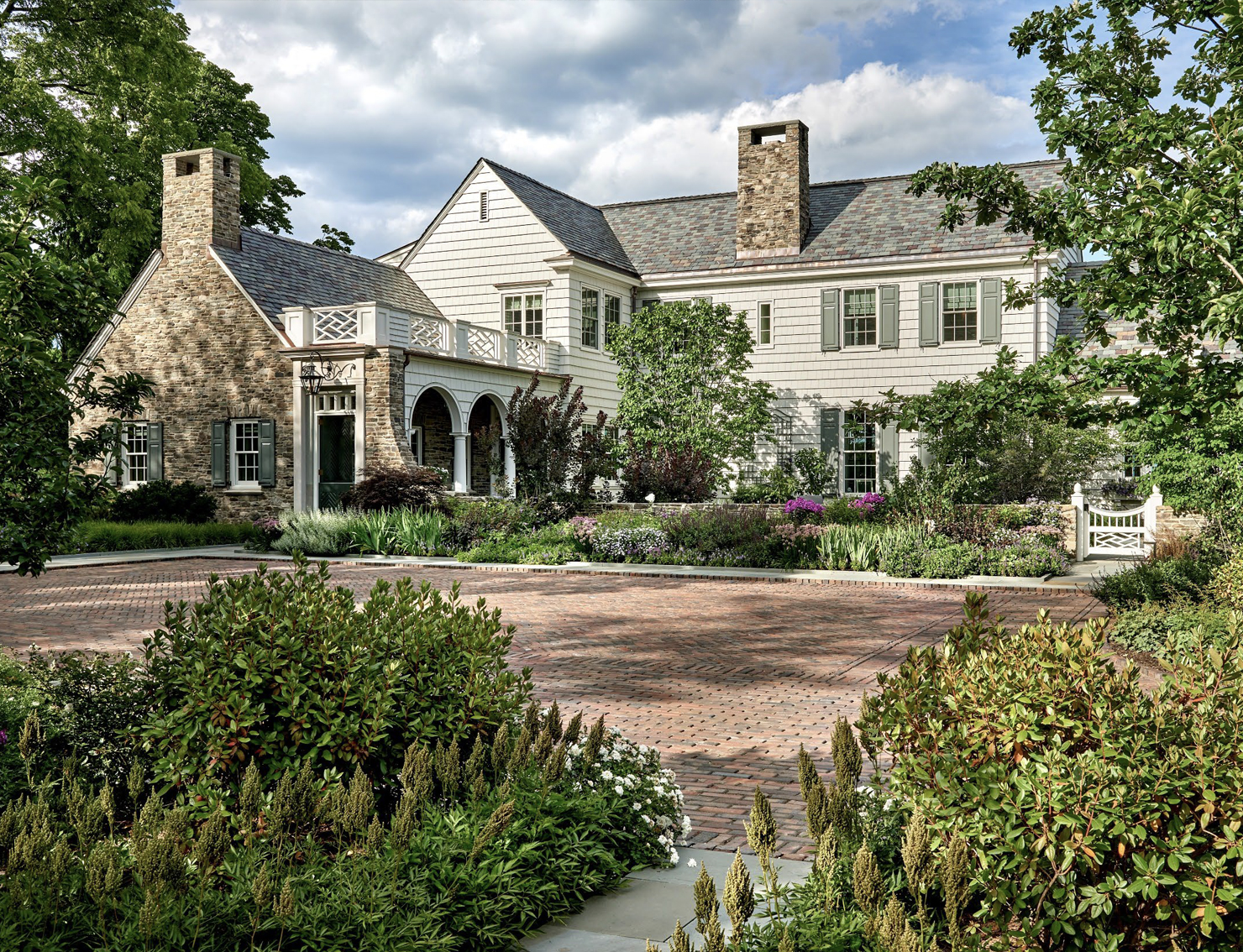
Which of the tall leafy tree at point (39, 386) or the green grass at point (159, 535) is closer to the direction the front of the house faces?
the tall leafy tree

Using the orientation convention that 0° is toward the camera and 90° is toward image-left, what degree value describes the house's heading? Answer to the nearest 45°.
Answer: approximately 0°

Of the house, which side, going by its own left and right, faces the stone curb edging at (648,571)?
front

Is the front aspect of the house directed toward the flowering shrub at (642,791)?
yes

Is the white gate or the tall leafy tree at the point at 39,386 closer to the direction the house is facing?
the tall leafy tree

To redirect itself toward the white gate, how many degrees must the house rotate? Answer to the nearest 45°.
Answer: approximately 45° to its left

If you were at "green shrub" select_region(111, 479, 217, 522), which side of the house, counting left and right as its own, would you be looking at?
right

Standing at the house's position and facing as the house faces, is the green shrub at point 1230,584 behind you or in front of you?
in front

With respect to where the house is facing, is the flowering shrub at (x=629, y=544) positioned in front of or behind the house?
in front

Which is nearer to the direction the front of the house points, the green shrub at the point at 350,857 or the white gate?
the green shrub

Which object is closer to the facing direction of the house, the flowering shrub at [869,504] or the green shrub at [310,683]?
the green shrub

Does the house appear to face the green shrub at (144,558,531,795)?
yes
